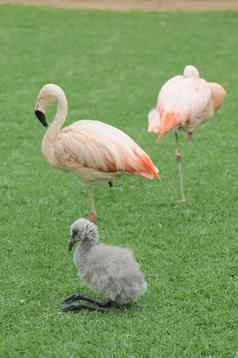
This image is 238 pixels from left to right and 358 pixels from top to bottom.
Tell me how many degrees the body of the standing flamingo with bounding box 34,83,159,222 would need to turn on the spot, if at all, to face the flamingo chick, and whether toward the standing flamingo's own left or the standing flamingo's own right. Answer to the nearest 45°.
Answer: approximately 90° to the standing flamingo's own left

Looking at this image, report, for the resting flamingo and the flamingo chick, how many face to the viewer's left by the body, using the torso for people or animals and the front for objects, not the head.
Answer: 1

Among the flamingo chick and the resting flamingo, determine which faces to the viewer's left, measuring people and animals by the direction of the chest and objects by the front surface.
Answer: the flamingo chick

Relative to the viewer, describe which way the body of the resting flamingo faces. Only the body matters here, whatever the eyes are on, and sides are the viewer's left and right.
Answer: facing away from the viewer and to the right of the viewer

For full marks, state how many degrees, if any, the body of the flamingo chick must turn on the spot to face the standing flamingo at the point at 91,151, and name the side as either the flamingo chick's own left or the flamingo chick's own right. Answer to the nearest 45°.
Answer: approximately 90° to the flamingo chick's own right

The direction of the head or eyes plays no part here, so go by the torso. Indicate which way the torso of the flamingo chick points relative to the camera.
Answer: to the viewer's left

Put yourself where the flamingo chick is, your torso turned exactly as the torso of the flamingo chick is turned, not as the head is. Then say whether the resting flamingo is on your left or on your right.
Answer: on your right

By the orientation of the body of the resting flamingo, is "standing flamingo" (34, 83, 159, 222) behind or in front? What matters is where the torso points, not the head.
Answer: behind

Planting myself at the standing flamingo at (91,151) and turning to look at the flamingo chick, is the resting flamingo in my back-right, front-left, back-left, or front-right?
back-left

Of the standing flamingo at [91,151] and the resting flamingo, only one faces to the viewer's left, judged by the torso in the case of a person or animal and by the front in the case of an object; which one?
the standing flamingo

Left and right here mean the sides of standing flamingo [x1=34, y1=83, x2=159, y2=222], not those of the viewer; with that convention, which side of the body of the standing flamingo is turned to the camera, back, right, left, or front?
left
